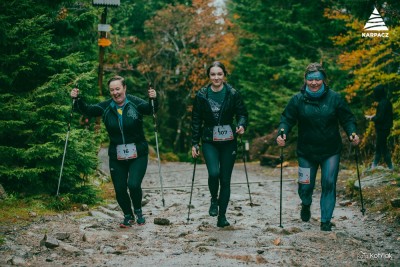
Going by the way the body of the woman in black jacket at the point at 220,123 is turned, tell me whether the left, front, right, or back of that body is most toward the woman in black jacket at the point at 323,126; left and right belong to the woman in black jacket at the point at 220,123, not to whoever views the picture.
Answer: left

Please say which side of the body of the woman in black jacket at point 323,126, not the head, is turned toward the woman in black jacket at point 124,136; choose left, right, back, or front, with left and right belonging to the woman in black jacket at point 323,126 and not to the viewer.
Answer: right

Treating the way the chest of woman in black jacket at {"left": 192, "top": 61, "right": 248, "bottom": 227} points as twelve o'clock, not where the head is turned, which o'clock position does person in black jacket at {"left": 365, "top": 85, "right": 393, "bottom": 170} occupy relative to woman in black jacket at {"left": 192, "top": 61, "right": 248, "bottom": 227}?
person in black jacket at {"left": 365, "top": 85, "right": 393, "bottom": 170} is roughly at 7 o'clock from woman in black jacket at {"left": 192, "top": 61, "right": 248, "bottom": 227}.

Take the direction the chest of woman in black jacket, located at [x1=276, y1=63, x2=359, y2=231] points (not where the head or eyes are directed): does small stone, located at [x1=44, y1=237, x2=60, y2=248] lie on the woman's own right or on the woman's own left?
on the woman's own right

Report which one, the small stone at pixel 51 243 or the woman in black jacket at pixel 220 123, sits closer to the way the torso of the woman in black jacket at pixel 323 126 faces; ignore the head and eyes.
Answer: the small stone

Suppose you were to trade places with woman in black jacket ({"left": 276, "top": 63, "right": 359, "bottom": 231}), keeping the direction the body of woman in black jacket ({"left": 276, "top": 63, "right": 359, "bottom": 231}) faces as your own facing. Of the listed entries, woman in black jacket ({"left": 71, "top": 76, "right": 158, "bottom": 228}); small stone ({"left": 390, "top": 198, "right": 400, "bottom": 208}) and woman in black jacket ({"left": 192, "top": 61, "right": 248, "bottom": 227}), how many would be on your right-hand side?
2

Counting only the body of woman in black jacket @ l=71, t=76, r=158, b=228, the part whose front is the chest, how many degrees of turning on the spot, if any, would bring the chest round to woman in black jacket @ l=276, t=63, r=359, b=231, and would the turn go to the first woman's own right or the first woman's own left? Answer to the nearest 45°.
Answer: approximately 90° to the first woman's own left

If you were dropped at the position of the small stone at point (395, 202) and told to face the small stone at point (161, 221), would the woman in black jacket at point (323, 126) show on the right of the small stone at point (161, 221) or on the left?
left
